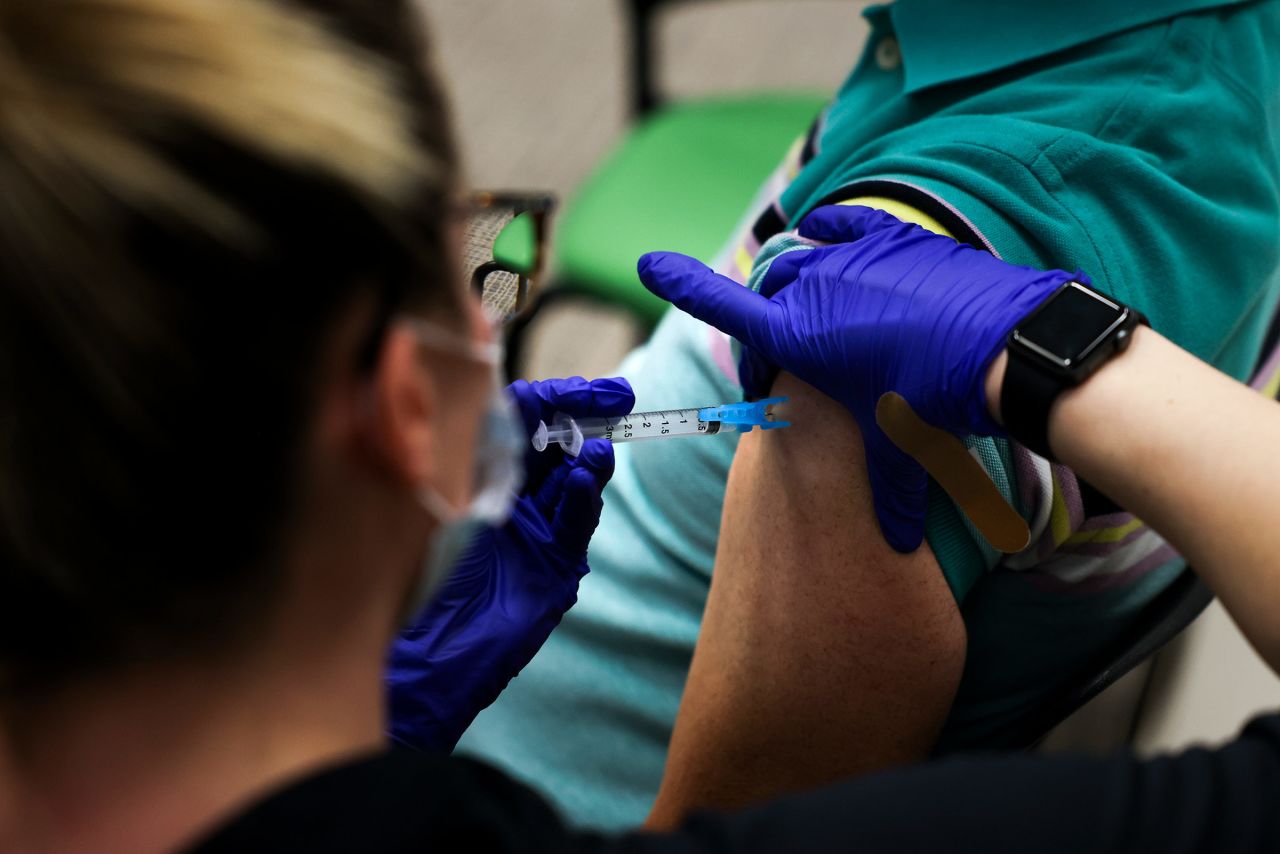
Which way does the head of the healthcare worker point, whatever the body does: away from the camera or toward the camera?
away from the camera

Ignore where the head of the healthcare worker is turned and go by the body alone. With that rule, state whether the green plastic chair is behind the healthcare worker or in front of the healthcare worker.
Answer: in front

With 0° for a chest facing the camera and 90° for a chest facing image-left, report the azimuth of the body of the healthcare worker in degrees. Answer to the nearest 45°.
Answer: approximately 225°
